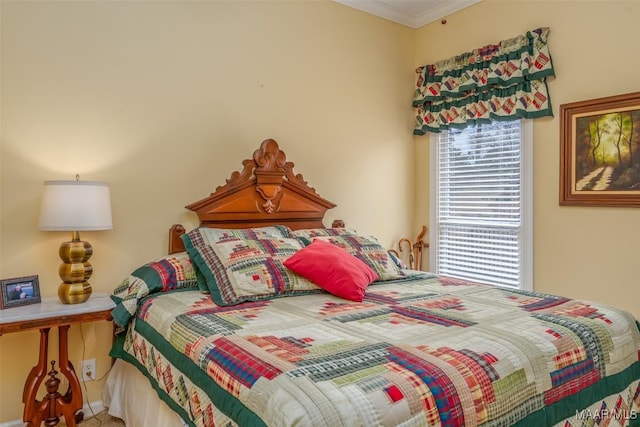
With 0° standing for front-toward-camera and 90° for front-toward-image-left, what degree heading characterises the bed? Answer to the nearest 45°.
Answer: approximately 315°

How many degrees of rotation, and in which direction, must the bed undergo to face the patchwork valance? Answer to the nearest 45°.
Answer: approximately 90° to its left

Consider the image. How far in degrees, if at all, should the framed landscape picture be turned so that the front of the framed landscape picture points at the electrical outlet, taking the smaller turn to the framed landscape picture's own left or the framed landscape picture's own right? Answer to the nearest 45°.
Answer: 0° — it already faces it

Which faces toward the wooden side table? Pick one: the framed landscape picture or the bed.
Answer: the framed landscape picture

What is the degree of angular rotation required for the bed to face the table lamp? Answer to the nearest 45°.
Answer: approximately 135° to its right

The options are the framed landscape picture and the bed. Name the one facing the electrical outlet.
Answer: the framed landscape picture

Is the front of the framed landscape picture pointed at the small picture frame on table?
yes

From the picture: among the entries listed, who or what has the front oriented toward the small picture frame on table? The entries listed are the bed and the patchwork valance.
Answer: the patchwork valance

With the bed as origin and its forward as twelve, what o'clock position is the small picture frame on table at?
The small picture frame on table is roughly at 5 o'clock from the bed.

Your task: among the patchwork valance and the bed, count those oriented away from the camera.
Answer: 0

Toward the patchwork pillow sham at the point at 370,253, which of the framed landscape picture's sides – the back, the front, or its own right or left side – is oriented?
front

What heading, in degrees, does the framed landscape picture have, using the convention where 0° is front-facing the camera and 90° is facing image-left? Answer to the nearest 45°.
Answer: approximately 45°
